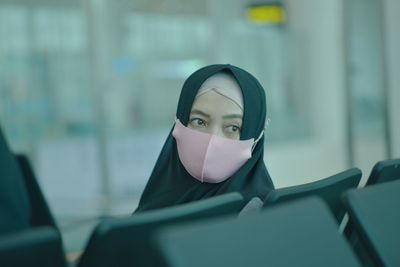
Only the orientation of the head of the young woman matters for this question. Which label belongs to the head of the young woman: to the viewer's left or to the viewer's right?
to the viewer's left

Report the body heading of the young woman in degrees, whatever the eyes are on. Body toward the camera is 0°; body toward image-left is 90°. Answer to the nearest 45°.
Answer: approximately 0°
